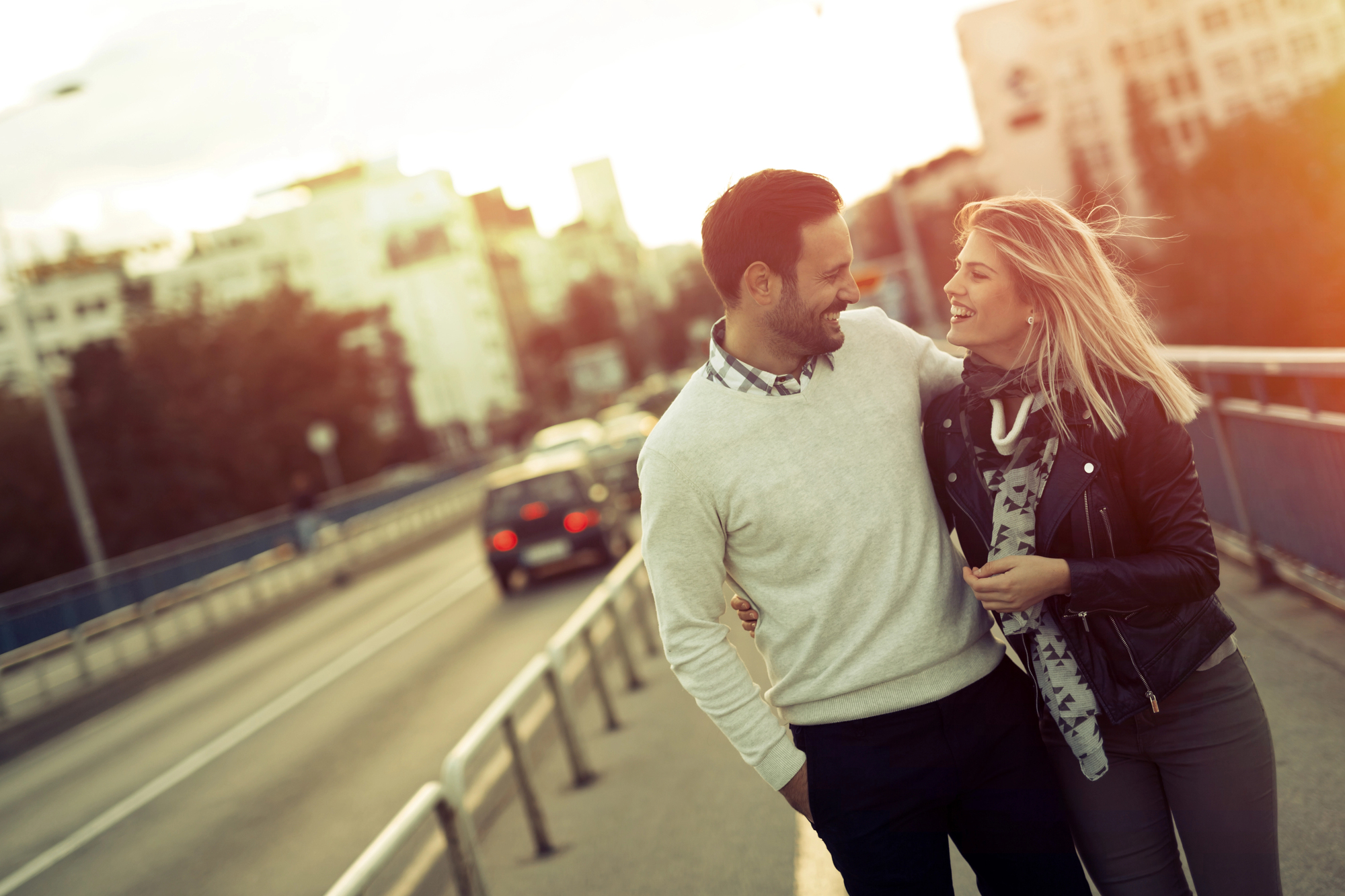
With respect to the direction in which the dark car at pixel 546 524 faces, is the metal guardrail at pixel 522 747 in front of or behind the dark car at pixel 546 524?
behind

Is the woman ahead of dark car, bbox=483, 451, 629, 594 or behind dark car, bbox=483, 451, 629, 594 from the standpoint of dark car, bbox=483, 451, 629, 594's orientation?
behind

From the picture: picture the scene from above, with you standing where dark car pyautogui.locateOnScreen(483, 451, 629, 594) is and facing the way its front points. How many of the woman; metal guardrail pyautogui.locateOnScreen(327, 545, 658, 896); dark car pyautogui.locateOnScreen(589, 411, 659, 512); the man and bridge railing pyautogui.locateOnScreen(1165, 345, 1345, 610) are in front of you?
1

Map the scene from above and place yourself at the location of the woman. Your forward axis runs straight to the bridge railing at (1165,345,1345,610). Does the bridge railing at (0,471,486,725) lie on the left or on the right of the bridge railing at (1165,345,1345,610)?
left

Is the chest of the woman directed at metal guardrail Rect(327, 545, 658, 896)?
no

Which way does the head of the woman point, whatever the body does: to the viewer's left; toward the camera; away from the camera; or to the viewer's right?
to the viewer's left

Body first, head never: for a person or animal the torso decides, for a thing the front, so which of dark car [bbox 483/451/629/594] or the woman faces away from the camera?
the dark car

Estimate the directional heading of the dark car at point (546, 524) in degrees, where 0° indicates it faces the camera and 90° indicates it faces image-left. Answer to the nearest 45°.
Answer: approximately 180°

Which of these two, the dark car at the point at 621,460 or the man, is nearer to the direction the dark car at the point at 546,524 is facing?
the dark car

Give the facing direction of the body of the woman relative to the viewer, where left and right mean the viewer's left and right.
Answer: facing the viewer and to the left of the viewer

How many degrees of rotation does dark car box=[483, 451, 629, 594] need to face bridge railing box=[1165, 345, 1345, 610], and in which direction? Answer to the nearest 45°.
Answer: approximately 180°

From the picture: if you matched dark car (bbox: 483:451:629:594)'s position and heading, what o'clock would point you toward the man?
The man is roughly at 6 o'clock from the dark car.

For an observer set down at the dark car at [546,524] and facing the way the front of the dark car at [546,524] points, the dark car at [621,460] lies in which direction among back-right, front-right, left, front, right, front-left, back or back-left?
front

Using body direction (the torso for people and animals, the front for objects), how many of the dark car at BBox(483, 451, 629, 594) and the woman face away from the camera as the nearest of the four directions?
1
